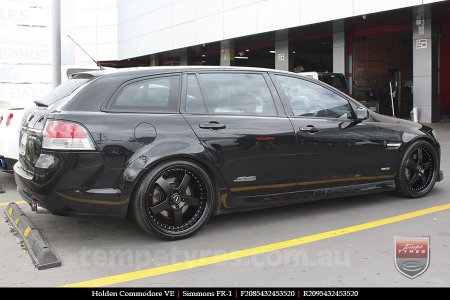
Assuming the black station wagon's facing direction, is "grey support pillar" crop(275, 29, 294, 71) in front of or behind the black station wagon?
in front

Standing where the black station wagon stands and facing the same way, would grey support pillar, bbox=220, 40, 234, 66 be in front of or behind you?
in front

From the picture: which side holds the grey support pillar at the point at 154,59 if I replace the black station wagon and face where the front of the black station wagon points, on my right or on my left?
on my left

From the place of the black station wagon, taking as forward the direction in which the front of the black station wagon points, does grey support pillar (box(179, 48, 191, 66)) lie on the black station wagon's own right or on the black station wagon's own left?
on the black station wagon's own left

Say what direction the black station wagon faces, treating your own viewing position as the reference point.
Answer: facing away from the viewer and to the right of the viewer

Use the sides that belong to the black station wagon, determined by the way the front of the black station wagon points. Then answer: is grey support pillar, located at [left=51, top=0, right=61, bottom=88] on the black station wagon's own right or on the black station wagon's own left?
on the black station wagon's own left

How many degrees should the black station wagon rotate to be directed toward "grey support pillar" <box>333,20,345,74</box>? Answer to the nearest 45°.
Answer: approximately 45° to its left

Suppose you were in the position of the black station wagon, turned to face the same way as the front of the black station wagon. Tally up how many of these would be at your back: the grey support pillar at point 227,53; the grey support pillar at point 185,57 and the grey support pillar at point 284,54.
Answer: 0
